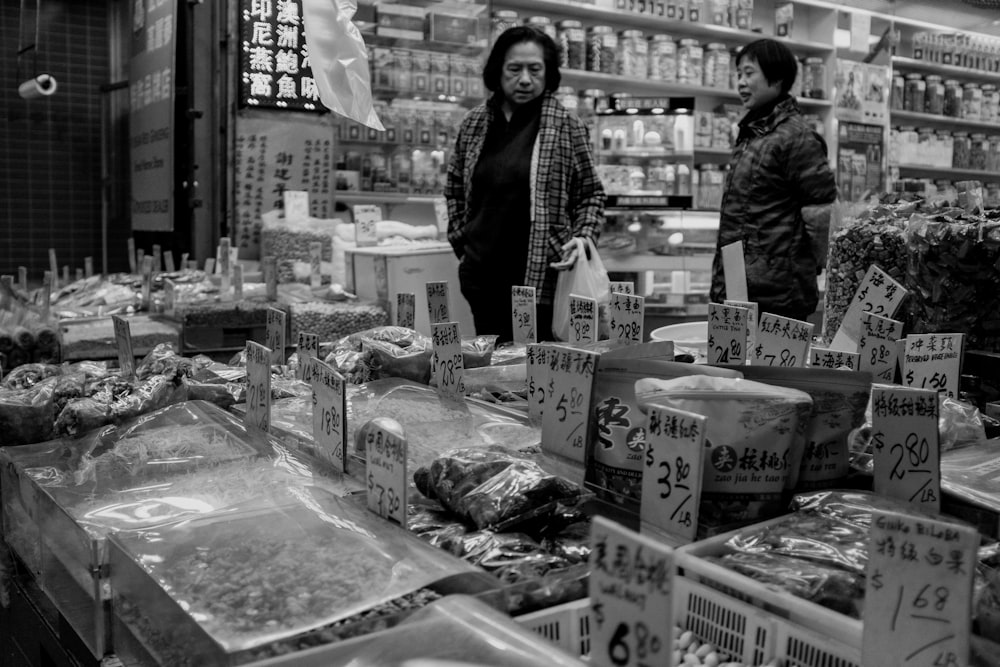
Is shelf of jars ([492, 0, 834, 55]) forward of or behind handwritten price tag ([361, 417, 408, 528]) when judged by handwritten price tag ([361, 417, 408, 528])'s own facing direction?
behind

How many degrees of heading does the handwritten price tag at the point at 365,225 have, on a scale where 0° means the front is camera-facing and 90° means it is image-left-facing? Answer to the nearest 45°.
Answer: approximately 0°

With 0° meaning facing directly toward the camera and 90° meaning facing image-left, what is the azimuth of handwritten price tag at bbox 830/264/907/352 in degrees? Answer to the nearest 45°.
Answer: approximately 0°

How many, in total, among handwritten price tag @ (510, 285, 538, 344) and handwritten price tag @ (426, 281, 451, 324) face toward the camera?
2

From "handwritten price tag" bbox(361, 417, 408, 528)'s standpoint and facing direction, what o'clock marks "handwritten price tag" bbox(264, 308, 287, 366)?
"handwritten price tag" bbox(264, 308, 287, 366) is roughly at 4 o'clock from "handwritten price tag" bbox(361, 417, 408, 528).

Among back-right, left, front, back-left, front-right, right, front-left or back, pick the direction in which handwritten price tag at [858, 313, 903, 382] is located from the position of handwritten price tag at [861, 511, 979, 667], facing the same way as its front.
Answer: back

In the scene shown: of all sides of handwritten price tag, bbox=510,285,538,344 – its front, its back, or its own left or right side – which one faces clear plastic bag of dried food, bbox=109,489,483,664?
front

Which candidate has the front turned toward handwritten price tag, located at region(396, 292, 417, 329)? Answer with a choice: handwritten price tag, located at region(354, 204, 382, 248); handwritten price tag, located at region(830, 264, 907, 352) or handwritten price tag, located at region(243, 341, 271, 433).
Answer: handwritten price tag, located at region(354, 204, 382, 248)
